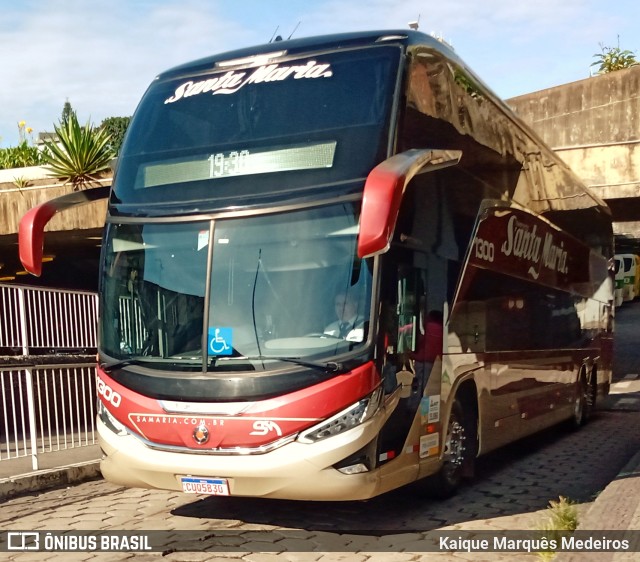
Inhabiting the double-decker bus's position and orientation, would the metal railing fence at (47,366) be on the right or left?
on its right

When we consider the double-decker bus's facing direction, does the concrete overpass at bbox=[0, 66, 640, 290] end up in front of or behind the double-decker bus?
behind

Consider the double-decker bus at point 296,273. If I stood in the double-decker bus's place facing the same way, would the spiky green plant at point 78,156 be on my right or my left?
on my right

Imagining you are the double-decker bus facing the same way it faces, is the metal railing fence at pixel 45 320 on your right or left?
on your right

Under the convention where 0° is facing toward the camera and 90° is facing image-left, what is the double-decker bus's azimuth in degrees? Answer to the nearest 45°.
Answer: approximately 45°
